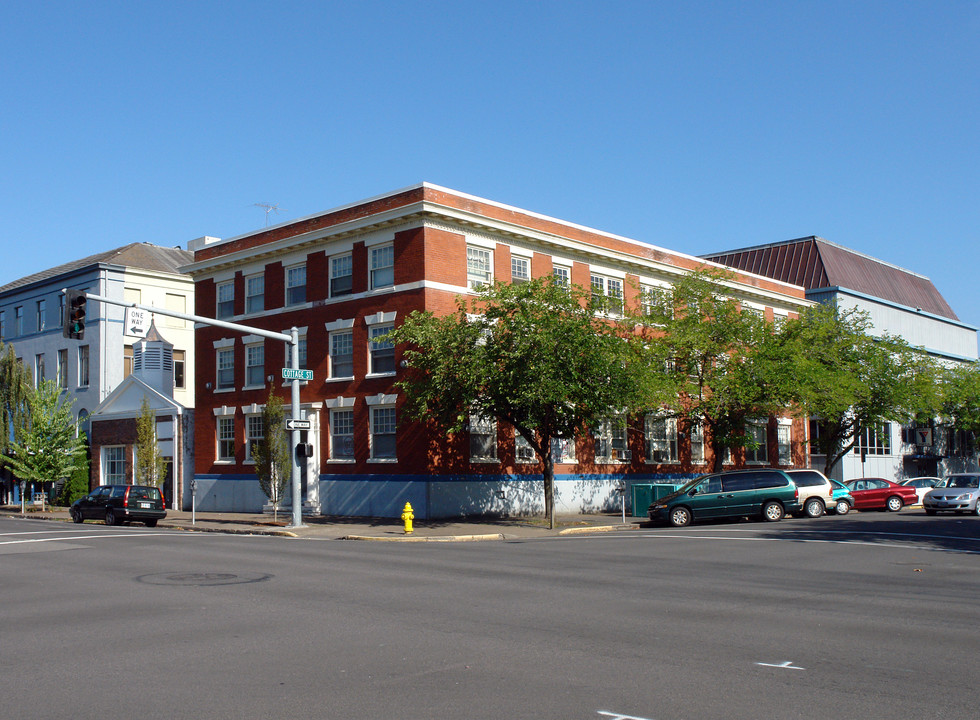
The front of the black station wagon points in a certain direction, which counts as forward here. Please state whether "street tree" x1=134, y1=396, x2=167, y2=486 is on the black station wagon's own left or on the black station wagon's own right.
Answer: on the black station wagon's own right

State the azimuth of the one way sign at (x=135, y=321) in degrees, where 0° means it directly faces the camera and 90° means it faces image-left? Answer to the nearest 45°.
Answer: approximately 0°

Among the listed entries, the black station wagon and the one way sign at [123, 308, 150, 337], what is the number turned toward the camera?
1

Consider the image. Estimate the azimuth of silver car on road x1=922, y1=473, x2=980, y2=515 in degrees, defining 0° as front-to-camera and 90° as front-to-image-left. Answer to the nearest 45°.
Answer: approximately 45°

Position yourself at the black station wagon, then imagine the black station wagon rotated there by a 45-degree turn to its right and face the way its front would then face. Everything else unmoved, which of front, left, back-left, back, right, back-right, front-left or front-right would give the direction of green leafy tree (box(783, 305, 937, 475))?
right

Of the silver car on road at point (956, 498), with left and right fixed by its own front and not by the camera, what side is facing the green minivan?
front

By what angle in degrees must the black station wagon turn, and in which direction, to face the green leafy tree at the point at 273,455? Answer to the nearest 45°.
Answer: approximately 180°

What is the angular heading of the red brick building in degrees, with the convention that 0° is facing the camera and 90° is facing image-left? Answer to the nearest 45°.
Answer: approximately 45°

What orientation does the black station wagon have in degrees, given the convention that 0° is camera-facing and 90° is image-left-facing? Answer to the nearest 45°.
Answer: approximately 135°

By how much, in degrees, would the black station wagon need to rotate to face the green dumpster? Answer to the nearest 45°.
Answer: approximately 135° to its right

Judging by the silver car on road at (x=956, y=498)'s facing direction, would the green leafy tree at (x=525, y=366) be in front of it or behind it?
in front

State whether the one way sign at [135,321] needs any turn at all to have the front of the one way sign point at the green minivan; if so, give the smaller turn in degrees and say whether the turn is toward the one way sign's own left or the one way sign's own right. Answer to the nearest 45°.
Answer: approximately 90° to the one way sign's own left

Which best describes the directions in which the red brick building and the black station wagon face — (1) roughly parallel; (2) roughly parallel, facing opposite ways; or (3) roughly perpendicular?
roughly perpendicular

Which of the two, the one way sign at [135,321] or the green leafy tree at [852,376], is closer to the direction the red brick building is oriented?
the one way sign
